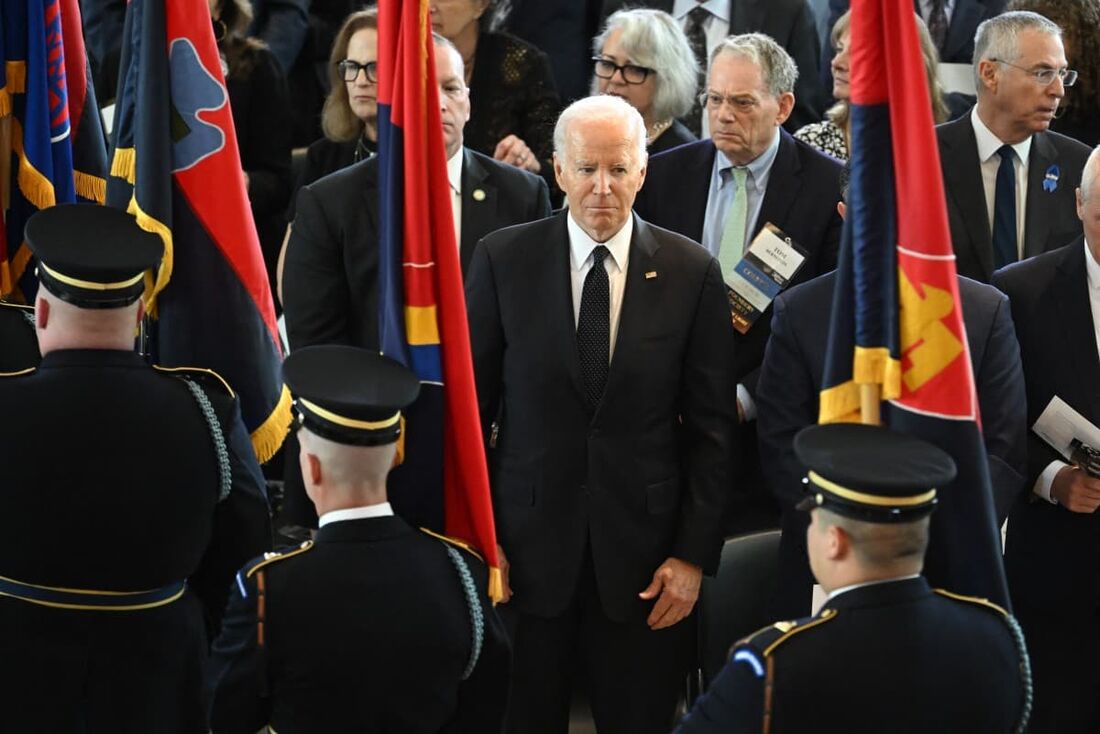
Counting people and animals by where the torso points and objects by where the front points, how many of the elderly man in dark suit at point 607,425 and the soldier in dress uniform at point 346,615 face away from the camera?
1

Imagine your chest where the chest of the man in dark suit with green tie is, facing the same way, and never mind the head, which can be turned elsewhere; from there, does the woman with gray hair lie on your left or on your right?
on your right

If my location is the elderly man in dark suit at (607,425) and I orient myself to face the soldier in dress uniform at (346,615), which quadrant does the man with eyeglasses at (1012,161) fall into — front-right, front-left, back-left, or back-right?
back-left

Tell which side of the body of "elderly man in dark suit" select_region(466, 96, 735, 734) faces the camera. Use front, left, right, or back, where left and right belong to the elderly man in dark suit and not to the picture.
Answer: front

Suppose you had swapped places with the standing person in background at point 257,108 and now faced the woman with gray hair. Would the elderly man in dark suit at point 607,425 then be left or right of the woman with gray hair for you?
right

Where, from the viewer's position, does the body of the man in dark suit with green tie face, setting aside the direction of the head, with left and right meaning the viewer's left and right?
facing the viewer and to the left of the viewer

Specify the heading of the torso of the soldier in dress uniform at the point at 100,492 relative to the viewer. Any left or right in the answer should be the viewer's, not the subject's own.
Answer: facing away from the viewer

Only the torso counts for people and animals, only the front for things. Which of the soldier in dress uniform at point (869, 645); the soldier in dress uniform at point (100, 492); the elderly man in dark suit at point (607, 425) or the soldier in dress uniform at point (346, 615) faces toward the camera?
the elderly man in dark suit

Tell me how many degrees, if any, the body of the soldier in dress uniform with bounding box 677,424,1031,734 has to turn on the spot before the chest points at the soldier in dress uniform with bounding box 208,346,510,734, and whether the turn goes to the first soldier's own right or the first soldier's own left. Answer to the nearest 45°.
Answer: approximately 45° to the first soldier's own left

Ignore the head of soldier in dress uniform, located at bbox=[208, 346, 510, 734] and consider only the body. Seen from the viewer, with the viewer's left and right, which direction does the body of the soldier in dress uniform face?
facing away from the viewer

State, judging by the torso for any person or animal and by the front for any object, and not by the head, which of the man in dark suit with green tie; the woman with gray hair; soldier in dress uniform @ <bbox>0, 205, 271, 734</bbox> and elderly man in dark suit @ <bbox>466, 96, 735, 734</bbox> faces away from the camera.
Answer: the soldier in dress uniform

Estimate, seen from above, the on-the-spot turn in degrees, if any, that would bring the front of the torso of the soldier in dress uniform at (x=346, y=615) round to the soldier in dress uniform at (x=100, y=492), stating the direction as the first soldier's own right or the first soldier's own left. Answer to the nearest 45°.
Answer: approximately 45° to the first soldier's own left

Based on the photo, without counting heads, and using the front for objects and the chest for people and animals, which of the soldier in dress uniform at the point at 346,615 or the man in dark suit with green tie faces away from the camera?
the soldier in dress uniform

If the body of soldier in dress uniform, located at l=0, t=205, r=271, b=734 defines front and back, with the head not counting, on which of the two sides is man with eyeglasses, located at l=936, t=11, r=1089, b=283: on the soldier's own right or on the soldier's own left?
on the soldier's own right

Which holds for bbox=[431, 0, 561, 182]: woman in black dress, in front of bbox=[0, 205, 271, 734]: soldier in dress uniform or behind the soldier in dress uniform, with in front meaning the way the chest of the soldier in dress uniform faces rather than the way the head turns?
in front

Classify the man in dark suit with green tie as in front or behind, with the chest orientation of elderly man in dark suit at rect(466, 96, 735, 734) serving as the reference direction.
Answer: behind

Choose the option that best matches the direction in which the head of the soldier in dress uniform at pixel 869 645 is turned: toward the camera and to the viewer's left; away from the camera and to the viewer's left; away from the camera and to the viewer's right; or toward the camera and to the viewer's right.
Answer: away from the camera and to the viewer's left
